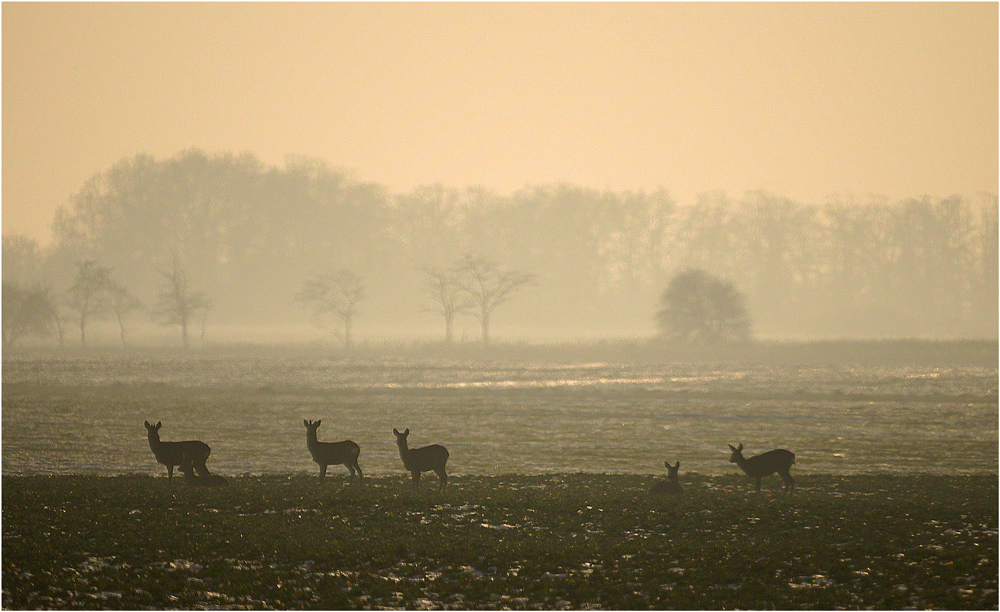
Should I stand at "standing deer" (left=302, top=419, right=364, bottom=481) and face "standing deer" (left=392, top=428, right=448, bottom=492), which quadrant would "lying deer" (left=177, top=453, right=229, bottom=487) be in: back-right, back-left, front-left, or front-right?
back-right

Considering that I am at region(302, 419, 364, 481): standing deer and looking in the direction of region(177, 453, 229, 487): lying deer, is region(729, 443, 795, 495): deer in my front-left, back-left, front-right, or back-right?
back-left

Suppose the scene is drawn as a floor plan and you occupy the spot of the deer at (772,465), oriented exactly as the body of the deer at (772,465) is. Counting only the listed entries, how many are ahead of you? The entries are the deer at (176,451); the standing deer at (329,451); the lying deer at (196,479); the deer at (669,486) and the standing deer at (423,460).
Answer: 5

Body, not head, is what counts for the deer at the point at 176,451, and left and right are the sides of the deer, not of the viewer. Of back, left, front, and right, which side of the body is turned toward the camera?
left

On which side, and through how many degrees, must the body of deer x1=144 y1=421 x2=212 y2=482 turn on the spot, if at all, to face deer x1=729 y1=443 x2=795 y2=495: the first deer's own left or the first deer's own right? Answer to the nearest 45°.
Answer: approximately 180°

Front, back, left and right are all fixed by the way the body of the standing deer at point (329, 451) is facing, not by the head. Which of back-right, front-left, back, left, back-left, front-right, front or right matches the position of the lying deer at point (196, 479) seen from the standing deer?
front

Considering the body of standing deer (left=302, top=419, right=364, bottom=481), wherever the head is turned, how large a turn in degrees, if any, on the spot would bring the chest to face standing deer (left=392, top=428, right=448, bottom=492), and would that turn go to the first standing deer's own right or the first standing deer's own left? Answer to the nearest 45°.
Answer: approximately 135° to the first standing deer's own left

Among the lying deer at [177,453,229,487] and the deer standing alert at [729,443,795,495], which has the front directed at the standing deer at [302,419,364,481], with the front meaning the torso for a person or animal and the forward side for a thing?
the deer standing alert

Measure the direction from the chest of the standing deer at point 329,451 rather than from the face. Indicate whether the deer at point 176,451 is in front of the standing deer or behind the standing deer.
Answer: in front

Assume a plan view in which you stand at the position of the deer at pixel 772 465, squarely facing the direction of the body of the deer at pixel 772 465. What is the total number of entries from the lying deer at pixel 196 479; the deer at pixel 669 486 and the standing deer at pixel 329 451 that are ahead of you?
3

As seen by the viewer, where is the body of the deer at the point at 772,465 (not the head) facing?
to the viewer's left

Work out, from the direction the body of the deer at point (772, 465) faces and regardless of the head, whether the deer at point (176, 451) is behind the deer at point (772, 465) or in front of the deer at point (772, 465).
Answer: in front

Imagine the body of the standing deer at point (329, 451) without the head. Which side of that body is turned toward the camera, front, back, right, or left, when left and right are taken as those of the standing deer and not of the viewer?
left

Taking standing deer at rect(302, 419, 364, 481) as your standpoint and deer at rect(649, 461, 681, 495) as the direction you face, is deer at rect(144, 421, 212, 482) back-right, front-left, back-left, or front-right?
back-right
